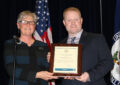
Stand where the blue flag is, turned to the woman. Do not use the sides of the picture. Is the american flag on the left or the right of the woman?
right

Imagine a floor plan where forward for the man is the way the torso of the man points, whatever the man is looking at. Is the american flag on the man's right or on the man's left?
on the man's right

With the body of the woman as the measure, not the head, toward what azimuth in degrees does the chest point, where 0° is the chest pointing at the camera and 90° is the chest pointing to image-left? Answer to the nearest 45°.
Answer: approximately 0°

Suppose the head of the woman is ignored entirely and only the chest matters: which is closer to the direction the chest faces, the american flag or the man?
the man

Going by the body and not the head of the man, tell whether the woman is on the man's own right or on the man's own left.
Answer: on the man's own right

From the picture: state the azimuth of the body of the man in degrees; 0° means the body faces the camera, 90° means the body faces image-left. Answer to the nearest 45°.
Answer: approximately 45°

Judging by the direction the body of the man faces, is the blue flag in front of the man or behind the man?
behind

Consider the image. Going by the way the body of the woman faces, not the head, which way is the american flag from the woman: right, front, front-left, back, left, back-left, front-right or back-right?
back
